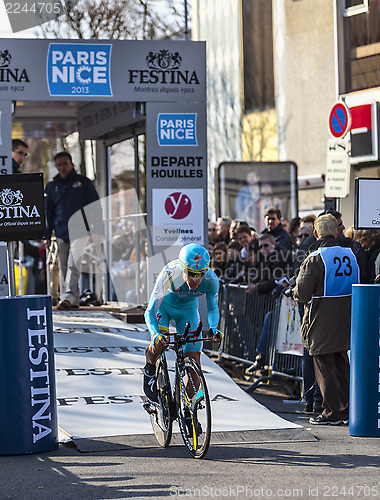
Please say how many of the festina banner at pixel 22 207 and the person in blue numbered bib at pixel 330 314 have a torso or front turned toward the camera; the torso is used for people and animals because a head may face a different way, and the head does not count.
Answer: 1

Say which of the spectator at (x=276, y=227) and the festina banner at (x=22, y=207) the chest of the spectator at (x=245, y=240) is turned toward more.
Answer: the festina banner

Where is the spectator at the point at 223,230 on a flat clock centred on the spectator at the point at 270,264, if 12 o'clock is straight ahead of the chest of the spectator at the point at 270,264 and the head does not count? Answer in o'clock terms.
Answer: the spectator at the point at 223,230 is roughly at 4 o'clock from the spectator at the point at 270,264.

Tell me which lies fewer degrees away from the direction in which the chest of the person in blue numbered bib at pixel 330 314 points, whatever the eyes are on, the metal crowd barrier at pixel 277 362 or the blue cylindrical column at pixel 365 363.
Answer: the metal crowd barrier

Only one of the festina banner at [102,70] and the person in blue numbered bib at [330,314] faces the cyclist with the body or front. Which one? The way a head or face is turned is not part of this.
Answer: the festina banner

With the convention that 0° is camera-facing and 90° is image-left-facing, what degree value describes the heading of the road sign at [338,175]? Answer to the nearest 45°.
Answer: approximately 0°

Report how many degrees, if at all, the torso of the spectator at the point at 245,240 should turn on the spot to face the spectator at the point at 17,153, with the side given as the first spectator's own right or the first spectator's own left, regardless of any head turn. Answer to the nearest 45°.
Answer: approximately 45° to the first spectator's own right

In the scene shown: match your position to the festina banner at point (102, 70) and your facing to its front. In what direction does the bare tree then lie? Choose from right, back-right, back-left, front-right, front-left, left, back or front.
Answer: back

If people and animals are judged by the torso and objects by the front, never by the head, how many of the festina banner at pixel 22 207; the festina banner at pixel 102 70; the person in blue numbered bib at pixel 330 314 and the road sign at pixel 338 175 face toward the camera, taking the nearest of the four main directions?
3

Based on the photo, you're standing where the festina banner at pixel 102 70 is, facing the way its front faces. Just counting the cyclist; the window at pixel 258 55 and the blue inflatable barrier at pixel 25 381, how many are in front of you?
2

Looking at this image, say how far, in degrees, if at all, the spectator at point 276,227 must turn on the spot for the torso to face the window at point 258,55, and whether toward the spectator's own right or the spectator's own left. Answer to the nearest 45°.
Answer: approximately 135° to the spectator's own right

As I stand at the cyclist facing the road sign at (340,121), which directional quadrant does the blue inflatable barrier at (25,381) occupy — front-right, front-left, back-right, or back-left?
back-left

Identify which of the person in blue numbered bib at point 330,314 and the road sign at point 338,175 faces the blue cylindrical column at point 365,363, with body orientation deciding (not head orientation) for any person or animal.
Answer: the road sign

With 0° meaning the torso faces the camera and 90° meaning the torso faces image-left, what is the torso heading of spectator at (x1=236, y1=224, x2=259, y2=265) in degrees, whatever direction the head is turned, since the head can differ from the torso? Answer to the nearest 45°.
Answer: approximately 45°
